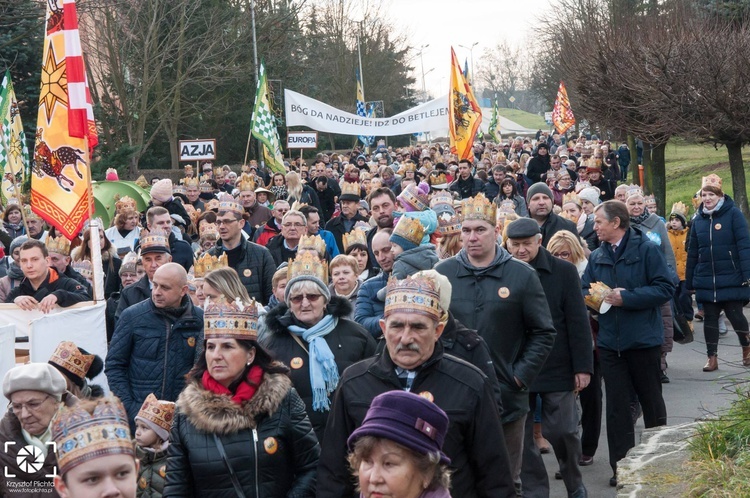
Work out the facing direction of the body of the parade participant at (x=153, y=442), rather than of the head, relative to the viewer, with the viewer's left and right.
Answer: facing the viewer and to the left of the viewer

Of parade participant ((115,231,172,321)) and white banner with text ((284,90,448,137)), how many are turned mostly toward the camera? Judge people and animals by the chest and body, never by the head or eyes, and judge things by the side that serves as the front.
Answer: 2

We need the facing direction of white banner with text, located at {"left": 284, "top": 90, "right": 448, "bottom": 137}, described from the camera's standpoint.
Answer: facing the viewer

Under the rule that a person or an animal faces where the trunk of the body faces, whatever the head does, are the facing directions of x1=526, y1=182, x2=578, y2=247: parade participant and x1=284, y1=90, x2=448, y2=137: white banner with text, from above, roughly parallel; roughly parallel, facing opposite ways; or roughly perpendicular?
roughly parallel

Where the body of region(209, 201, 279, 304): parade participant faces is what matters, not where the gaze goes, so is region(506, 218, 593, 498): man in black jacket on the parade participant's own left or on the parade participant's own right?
on the parade participant's own left

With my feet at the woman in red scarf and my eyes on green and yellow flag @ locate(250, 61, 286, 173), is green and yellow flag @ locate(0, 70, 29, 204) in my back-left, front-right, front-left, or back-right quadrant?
front-left

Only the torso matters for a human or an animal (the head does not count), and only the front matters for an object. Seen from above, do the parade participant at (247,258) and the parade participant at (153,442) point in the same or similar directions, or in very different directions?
same or similar directions

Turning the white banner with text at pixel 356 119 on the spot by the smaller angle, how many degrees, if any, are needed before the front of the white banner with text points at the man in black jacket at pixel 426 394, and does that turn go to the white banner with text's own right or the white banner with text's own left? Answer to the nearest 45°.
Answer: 0° — it already faces them

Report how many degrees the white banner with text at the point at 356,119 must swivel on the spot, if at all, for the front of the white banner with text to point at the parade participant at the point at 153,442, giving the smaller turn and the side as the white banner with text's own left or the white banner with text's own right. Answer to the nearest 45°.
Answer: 0° — it already faces them

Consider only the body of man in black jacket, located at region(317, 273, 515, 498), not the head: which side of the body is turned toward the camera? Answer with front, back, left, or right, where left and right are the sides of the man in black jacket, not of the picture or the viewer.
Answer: front

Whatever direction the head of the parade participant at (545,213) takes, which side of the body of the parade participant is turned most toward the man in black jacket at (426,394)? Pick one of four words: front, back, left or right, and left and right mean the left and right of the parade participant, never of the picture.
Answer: front

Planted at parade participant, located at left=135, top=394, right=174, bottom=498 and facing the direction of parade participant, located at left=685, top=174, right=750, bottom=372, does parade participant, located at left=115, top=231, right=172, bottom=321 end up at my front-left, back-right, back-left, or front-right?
front-left

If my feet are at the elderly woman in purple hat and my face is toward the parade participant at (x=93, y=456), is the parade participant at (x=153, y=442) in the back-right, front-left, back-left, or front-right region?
front-right

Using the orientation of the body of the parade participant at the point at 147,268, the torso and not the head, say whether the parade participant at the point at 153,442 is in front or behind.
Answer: in front

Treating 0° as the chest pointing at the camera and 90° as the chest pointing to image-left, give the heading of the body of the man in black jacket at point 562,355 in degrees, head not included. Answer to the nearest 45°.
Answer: approximately 45°

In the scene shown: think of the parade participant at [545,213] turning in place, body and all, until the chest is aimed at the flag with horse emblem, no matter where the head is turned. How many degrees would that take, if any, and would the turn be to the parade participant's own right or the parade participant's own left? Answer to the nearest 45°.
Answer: approximately 45° to the parade participant's own right

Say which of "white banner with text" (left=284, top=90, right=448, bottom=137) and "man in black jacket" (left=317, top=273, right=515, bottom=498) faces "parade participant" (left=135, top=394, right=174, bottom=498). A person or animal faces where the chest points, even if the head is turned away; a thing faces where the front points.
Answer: the white banner with text
